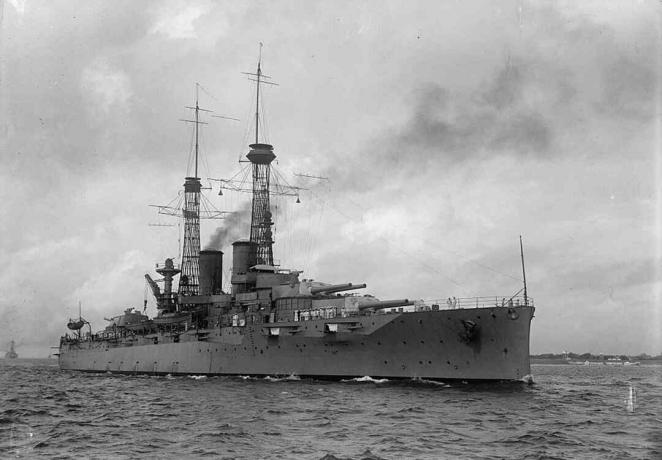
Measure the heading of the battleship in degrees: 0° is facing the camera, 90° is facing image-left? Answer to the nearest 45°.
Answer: approximately 315°
